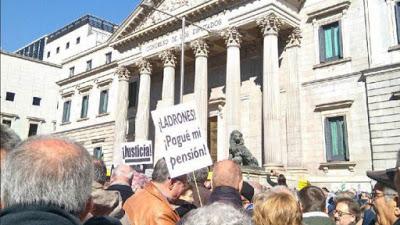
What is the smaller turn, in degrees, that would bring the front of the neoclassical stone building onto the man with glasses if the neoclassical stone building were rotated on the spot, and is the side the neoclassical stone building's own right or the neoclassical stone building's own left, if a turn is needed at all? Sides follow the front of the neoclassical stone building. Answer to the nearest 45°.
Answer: approximately 45° to the neoclassical stone building's own left

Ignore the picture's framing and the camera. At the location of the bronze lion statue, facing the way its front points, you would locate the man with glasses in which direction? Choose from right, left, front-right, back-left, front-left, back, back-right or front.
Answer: front-left

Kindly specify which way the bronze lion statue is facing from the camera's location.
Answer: facing the viewer and to the left of the viewer

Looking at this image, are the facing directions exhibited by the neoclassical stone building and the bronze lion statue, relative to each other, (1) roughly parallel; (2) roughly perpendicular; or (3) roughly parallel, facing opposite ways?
roughly parallel

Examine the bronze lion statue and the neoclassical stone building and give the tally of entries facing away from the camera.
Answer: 0
